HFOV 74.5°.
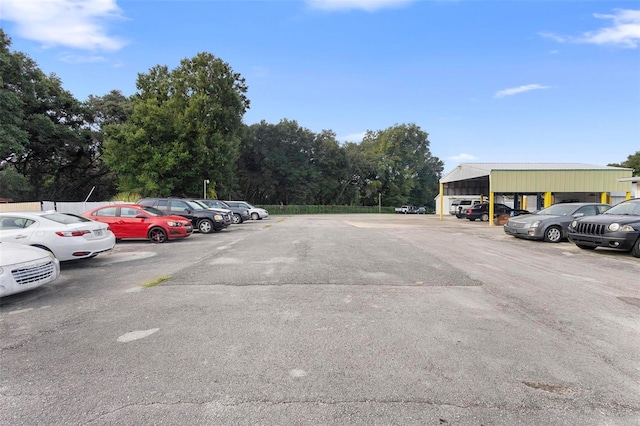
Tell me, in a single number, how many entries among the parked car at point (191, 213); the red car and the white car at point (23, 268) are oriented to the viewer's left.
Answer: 0

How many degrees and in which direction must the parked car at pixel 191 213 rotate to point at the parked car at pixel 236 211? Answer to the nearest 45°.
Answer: approximately 135° to its left

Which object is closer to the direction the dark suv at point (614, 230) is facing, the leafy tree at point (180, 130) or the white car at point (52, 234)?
the white car

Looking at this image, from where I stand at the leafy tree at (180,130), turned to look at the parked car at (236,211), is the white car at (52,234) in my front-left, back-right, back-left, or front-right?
front-right

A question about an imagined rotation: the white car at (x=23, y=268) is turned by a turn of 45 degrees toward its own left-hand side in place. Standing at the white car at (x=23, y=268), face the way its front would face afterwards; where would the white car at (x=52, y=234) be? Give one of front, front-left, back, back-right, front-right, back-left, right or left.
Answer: left

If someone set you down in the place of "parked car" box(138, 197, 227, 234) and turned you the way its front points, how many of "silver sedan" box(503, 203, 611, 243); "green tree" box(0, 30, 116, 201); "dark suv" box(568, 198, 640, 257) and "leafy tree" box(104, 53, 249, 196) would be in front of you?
2

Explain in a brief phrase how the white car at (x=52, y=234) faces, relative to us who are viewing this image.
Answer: facing away from the viewer and to the left of the viewer

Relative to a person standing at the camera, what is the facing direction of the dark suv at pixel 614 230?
facing the viewer and to the left of the viewer

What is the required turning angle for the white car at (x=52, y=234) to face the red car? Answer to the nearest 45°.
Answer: approximately 90° to its right

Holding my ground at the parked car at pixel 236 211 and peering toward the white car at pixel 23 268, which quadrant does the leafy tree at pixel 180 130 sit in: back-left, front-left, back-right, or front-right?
back-right

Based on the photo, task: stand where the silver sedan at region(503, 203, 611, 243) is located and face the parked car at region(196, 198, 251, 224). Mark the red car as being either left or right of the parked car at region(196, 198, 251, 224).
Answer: left

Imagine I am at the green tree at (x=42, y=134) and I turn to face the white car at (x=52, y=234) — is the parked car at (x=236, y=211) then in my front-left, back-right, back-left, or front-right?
front-left

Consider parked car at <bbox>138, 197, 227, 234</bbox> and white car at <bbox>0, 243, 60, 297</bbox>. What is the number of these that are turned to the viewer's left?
0

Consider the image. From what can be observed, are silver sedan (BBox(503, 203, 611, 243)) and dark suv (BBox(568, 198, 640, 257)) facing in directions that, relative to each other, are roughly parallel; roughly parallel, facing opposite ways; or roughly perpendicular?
roughly parallel

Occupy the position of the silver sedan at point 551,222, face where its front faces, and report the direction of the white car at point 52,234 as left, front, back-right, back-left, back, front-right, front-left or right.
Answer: front

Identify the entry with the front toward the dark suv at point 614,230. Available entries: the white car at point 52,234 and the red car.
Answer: the red car

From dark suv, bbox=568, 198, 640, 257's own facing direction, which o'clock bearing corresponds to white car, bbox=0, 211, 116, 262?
The white car is roughly at 12 o'clock from the dark suv.

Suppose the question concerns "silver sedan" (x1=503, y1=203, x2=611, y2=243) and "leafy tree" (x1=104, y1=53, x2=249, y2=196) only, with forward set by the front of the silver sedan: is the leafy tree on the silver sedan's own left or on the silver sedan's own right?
on the silver sedan's own right
